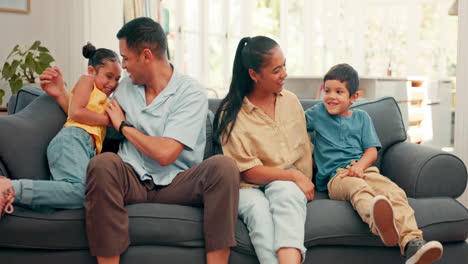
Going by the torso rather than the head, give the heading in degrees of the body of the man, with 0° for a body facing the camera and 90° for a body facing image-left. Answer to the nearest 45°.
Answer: approximately 45°

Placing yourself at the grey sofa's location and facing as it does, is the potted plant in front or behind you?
behind

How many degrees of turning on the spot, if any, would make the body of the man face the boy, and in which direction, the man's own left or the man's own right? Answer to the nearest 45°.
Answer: approximately 135° to the man's own left

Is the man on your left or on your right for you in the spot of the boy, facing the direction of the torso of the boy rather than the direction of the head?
on your right

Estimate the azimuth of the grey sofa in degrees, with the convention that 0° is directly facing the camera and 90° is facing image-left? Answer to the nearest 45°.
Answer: approximately 0°
